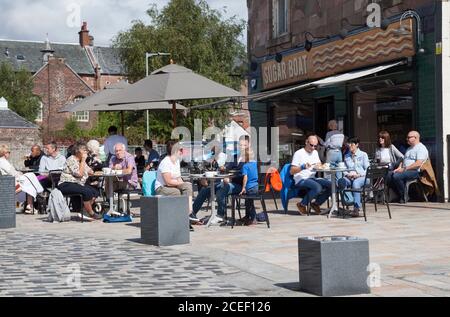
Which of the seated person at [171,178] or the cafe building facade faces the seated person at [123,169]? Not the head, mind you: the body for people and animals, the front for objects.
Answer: the cafe building facade

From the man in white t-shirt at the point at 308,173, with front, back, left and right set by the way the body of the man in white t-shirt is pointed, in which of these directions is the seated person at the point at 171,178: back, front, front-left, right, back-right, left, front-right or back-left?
right

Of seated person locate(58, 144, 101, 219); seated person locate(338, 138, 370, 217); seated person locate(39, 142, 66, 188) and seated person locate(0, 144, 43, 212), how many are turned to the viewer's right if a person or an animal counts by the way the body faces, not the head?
2

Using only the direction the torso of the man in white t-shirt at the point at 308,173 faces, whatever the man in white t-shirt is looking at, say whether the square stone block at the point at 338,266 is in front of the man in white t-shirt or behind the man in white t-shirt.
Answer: in front

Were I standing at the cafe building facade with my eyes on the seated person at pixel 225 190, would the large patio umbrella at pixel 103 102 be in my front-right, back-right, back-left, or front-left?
front-right

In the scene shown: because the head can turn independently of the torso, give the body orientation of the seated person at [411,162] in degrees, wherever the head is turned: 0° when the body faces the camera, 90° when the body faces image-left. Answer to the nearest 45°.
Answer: approximately 45°

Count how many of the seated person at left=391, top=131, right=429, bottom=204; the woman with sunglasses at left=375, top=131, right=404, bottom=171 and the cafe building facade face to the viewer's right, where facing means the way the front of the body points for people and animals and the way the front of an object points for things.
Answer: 0

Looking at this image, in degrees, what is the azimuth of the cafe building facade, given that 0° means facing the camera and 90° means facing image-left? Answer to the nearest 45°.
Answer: approximately 45°

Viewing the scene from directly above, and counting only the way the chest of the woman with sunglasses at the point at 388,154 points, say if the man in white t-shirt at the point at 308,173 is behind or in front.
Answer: in front

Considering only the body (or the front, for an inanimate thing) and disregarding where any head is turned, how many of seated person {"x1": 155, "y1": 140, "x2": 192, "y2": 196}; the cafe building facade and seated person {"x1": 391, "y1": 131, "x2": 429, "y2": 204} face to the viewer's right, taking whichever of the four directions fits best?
1

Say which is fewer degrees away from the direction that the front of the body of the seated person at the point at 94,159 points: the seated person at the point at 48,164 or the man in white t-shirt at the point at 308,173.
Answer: the man in white t-shirt
